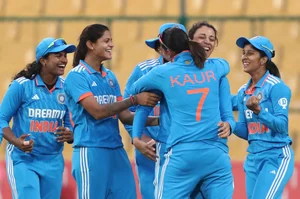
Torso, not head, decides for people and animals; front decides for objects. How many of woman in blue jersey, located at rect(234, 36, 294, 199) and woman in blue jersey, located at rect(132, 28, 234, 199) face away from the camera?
1

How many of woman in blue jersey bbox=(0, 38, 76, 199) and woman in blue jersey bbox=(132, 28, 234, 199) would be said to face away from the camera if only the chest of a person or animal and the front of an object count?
1

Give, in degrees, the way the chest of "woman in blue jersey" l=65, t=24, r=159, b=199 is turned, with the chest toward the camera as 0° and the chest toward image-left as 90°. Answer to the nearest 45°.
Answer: approximately 315°

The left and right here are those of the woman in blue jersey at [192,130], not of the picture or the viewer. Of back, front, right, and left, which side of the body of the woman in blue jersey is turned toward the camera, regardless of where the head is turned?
back

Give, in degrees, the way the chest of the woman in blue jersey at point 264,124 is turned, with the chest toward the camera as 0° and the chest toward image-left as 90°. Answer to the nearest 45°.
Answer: approximately 45°

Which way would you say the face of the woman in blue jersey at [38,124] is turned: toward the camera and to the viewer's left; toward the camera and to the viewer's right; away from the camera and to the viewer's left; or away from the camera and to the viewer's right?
toward the camera and to the viewer's right
